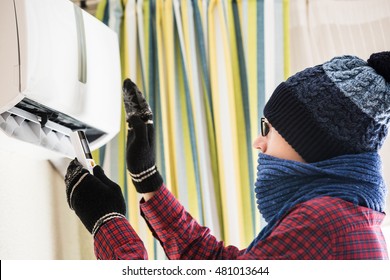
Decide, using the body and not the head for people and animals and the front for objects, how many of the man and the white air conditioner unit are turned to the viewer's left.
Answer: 1

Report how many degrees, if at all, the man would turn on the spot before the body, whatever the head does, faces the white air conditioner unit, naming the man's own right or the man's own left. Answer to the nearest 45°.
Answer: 0° — they already face it

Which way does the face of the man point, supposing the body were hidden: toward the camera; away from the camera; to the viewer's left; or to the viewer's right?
to the viewer's left

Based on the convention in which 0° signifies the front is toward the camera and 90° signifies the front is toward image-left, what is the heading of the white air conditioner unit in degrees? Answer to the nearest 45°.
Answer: approximately 315°

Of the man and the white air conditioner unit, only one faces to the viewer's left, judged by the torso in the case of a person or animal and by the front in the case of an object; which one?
the man

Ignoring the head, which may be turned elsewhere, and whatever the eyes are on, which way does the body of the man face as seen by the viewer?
to the viewer's left

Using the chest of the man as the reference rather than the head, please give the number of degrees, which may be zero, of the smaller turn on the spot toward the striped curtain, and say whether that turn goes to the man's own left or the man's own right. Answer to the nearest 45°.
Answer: approximately 90° to the man's own right
